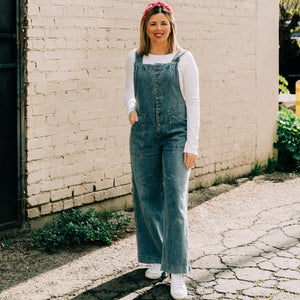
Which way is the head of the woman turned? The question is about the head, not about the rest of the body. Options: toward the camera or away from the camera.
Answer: toward the camera

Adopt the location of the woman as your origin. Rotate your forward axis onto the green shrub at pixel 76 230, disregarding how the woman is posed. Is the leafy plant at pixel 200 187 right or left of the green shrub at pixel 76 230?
right

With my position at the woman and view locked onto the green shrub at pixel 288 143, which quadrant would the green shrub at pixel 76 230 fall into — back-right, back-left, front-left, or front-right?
front-left

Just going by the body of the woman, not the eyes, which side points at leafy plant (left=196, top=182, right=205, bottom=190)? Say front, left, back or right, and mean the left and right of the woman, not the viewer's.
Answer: back

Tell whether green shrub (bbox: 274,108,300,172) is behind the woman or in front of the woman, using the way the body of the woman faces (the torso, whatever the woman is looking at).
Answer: behind

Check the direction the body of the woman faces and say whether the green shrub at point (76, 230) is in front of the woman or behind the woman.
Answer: behind

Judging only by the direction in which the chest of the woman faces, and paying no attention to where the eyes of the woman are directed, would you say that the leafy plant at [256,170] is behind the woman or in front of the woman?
behind

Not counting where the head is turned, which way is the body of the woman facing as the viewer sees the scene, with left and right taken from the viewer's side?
facing the viewer
